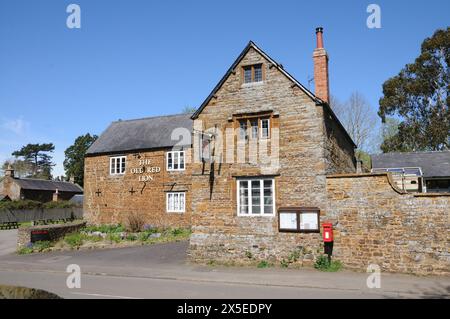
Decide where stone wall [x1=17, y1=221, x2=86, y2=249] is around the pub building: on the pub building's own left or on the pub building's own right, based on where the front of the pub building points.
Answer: on the pub building's own right

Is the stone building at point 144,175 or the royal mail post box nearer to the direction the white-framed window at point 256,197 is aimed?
the royal mail post box

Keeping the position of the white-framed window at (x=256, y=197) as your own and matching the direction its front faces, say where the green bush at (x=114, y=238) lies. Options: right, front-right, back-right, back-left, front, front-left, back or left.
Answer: back-right

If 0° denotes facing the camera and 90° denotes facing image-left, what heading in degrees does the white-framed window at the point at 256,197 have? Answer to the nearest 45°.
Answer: approximately 0°

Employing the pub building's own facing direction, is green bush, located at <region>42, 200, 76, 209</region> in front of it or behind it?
behind

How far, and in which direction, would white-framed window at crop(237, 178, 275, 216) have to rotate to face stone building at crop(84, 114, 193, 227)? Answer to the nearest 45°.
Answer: approximately 135° to its right

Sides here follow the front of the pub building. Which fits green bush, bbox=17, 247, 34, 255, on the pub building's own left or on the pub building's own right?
on the pub building's own right

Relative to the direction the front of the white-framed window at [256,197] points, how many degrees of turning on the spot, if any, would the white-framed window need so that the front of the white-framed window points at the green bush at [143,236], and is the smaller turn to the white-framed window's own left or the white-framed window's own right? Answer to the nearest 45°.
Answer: approximately 135° to the white-framed window's own right

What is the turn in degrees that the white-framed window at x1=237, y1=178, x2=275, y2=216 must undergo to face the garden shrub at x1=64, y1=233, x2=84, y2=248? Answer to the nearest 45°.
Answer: approximately 135° to its right
